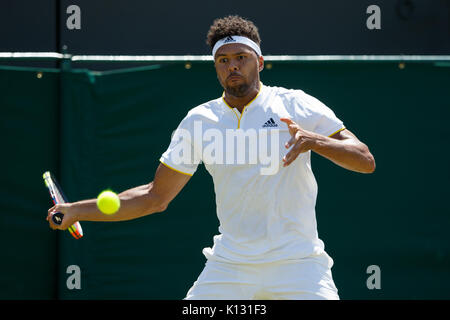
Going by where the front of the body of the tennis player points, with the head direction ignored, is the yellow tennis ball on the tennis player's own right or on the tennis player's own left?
on the tennis player's own right

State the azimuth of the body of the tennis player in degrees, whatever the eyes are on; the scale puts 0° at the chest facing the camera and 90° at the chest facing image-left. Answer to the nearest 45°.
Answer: approximately 0°
